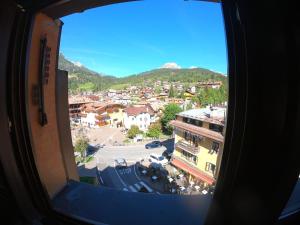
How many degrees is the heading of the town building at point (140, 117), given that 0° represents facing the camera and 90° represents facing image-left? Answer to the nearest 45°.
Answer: approximately 0°

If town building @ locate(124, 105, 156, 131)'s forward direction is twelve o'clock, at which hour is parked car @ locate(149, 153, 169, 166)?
The parked car is roughly at 12 o'clock from the town building.

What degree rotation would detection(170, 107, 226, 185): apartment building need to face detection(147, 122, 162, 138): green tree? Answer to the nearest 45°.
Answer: approximately 90° to its right

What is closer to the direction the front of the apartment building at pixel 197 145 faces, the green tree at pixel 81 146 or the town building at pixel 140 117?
the green tree

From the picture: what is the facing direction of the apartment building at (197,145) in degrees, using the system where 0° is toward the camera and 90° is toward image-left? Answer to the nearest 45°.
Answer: approximately 45°

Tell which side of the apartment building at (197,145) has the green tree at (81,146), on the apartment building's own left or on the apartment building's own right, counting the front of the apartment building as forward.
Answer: on the apartment building's own right

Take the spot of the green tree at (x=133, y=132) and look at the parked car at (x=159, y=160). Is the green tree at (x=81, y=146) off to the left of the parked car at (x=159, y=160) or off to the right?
right
